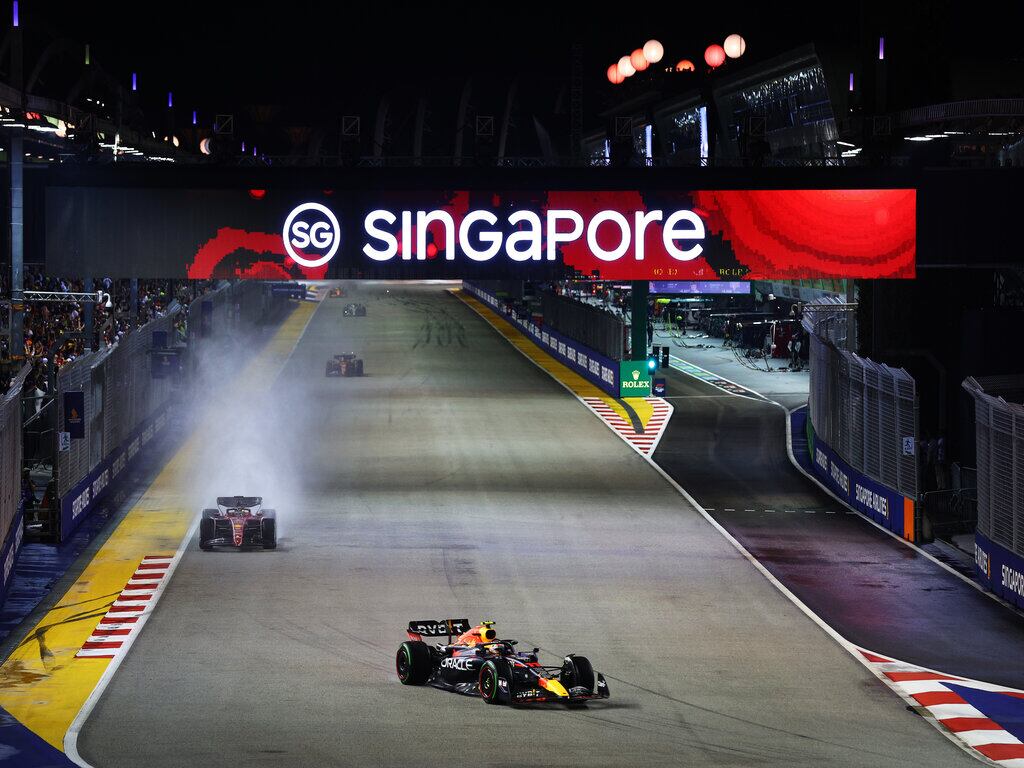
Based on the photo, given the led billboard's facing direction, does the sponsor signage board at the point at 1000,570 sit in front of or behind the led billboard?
in front

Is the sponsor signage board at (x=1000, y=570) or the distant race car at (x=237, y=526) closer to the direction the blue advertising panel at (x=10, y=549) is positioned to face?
the sponsor signage board

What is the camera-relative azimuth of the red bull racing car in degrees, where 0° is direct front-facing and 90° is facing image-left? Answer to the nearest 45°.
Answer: approximately 315°

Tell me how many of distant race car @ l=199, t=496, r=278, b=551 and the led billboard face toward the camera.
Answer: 2

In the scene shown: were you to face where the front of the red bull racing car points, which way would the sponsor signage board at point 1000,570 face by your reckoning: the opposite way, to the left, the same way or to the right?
to the right

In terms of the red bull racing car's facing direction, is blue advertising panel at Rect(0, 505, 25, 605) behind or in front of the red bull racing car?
behind

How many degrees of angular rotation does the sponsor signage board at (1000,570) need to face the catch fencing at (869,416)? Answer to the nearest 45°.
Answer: approximately 135° to its right
